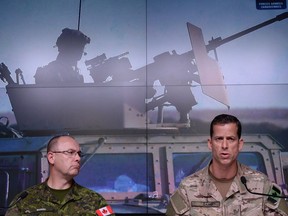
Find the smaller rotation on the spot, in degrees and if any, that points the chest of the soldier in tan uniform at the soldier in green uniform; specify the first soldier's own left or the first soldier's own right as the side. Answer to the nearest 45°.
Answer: approximately 90° to the first soldier's own right

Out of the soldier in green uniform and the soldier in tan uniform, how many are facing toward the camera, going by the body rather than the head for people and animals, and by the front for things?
2

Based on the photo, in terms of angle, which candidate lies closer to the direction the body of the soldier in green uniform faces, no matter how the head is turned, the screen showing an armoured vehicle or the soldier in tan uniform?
the soldier in tan uniform

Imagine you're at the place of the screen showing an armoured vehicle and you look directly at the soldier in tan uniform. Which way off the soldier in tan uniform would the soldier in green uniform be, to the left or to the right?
right

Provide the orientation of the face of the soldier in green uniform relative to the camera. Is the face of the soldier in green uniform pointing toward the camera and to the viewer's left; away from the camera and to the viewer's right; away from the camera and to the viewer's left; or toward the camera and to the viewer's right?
toward the camera and to the viewer's right

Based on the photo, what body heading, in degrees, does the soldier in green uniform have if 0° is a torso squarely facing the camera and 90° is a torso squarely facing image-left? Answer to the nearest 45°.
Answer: approximately 0°
